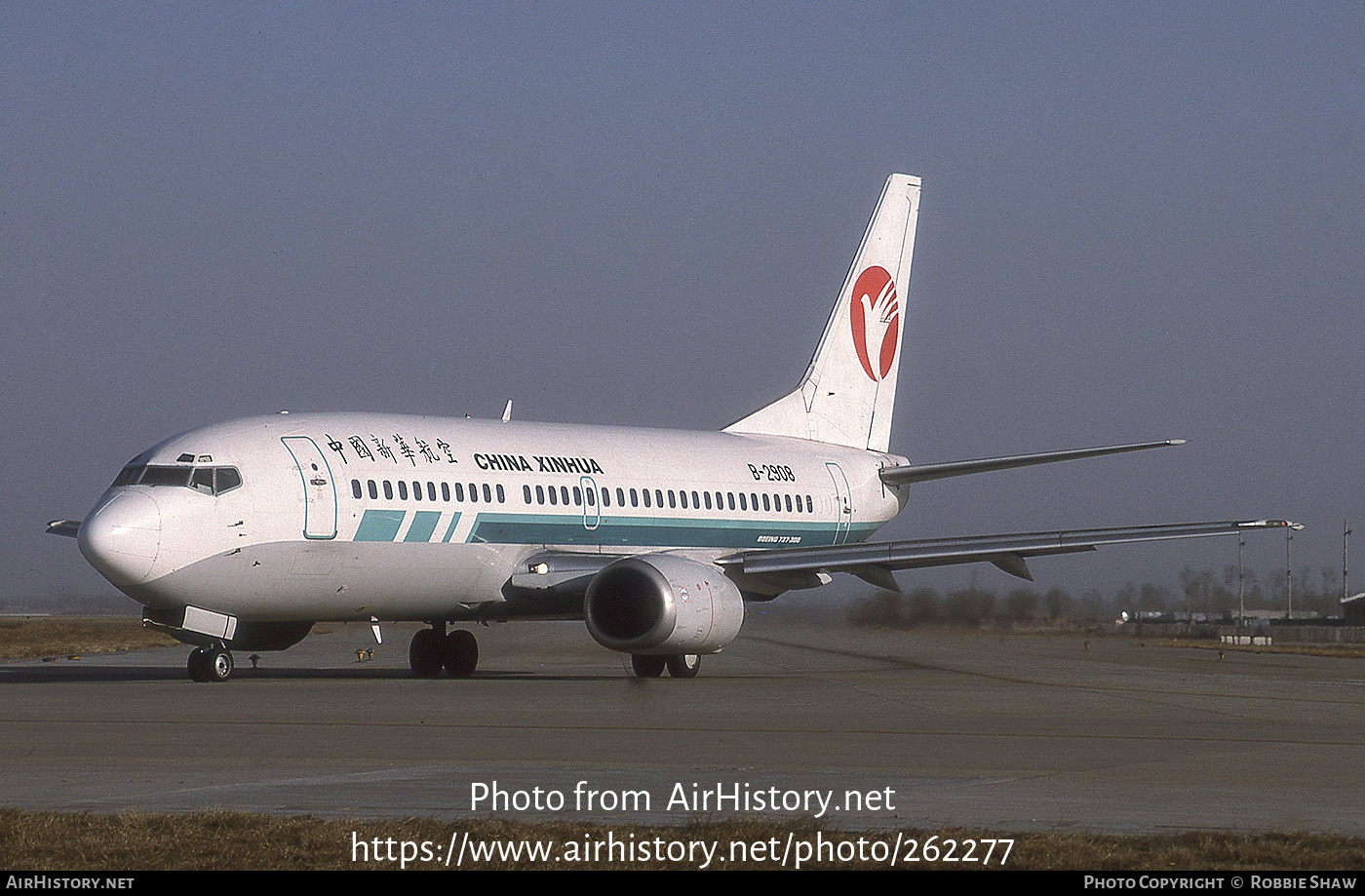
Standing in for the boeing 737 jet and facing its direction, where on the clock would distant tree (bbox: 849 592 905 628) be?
The distant tree is roughly at 6 o'clock from the boeing 737 jet.

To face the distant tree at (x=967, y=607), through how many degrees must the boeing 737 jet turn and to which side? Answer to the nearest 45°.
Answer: approximately 180°

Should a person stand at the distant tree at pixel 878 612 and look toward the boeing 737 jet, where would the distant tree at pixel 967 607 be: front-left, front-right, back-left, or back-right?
back-left

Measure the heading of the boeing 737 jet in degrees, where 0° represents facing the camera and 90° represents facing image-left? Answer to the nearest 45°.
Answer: approximately 45°

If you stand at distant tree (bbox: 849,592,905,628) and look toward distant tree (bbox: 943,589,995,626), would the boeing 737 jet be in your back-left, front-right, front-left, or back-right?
back-right
